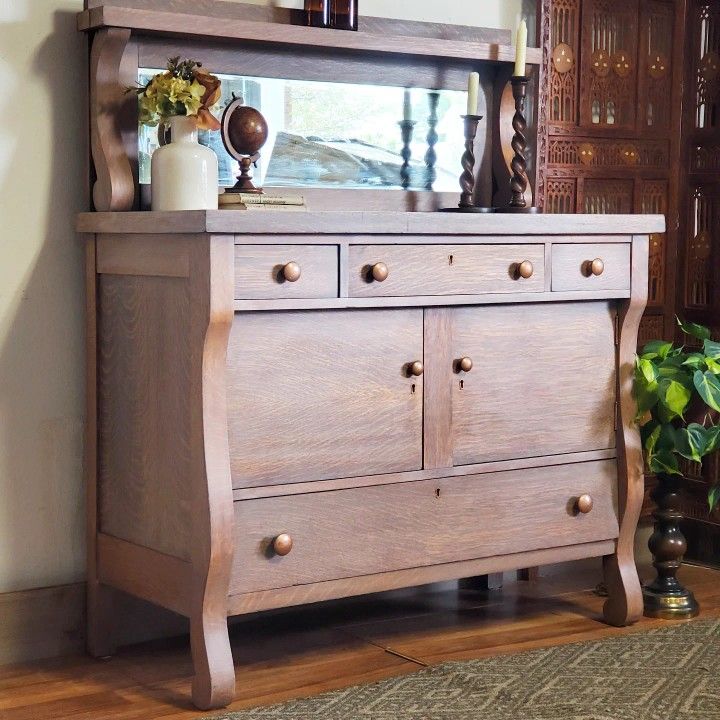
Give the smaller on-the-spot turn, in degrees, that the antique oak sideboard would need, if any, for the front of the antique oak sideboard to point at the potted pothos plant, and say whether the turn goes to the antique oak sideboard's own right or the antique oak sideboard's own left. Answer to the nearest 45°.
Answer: approximately 90° to the antique oak sideboard's own left

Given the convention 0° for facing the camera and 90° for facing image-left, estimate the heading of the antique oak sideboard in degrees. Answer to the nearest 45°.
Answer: approximately 315°

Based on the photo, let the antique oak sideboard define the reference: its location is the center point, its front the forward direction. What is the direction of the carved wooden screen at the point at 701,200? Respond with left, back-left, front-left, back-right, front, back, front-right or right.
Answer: left

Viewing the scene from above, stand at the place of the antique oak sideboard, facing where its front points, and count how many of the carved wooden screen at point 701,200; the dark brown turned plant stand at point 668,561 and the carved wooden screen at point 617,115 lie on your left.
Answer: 3

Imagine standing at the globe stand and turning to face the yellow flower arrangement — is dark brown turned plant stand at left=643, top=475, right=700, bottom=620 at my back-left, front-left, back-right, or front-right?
back-left

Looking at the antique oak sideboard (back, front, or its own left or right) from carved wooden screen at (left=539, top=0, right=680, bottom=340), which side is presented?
left
